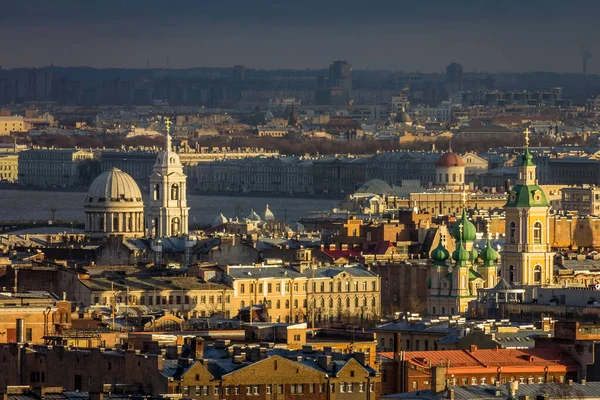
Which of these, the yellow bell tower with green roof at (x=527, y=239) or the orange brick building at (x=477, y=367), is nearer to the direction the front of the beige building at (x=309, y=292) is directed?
the orange brick building

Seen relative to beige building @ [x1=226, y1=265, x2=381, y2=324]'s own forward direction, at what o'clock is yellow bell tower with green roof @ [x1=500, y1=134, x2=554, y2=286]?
The yellow bell tower with green roof is roughly at 9 o'clock from the beige building.

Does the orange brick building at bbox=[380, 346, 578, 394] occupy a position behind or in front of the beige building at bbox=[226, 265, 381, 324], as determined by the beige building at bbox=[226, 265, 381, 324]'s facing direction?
in front

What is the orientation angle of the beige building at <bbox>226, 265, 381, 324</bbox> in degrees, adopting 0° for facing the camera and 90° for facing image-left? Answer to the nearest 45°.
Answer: approximately 0°
